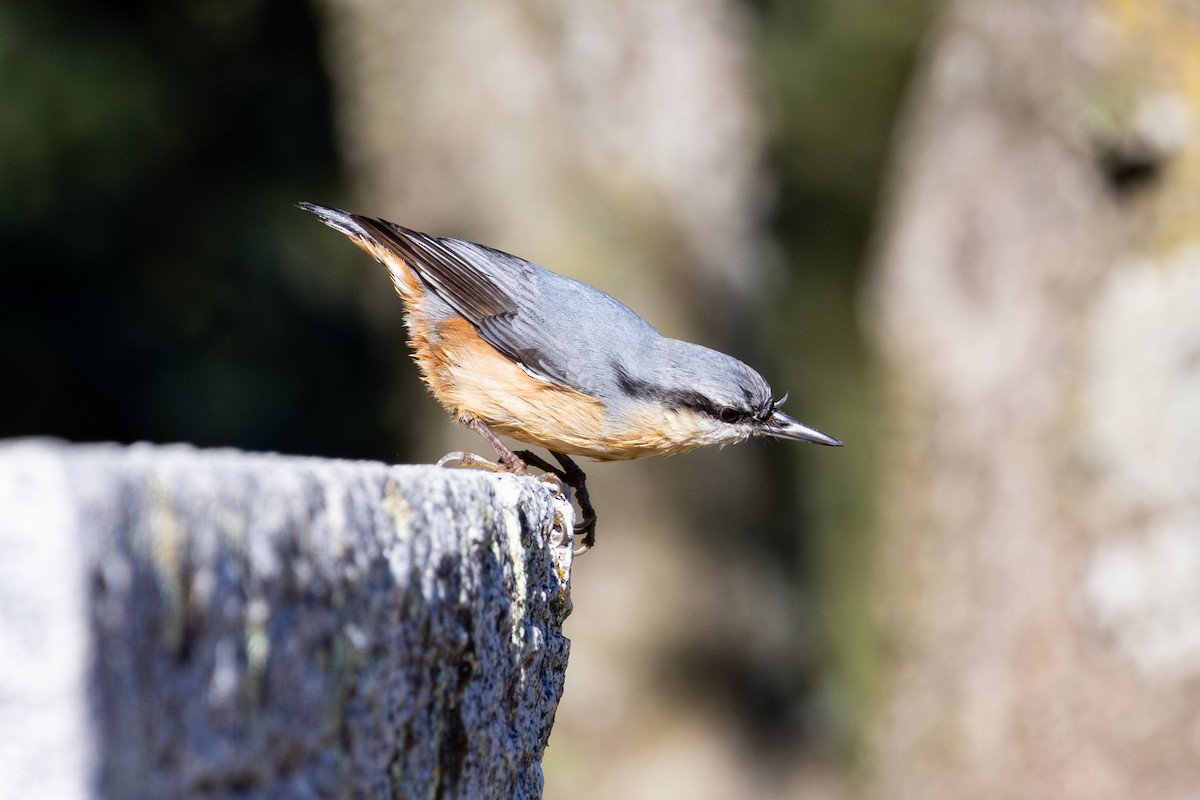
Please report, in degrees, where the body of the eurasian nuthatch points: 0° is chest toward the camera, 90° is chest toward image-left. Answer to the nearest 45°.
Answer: approximately 270°
